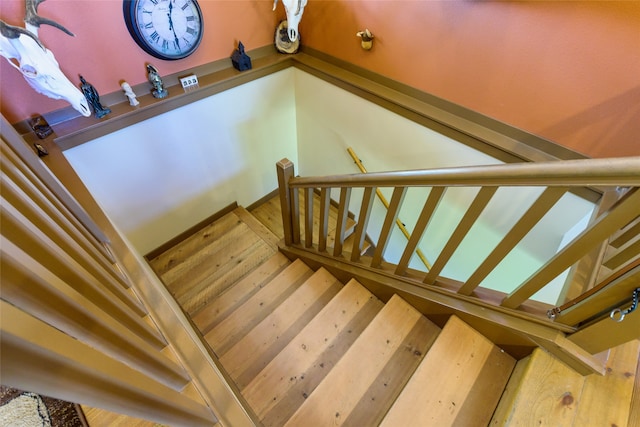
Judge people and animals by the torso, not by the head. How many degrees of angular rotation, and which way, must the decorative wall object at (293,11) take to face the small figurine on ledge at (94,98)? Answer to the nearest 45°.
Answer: approximately 45° to its right

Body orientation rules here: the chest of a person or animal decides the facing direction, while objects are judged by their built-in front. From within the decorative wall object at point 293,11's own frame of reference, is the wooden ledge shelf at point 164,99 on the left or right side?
on its right

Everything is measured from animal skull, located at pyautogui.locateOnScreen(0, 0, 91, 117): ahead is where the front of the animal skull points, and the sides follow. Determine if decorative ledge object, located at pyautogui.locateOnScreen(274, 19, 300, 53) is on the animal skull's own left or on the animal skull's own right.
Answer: on the animal skull's own left

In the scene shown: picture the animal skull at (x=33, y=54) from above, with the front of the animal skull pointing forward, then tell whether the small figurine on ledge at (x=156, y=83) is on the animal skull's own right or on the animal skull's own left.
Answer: on the animal skull's own left

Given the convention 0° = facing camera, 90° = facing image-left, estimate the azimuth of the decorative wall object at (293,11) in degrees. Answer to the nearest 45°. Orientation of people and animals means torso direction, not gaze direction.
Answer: approximately 0°

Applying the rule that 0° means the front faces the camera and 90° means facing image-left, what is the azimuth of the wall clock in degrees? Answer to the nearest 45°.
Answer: approximately 315°

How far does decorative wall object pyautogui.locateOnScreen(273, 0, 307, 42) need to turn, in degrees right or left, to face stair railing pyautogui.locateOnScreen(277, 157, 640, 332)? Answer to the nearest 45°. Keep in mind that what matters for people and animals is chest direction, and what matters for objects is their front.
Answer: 0° — it already faces it

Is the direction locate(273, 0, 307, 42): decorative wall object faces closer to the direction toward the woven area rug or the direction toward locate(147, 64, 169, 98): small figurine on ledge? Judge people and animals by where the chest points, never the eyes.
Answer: the woven area rug

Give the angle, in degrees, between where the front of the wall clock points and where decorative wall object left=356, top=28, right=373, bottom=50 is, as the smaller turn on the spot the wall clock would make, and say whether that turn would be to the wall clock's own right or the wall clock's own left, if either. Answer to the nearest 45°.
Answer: approximately 45° to the wall clock's own left

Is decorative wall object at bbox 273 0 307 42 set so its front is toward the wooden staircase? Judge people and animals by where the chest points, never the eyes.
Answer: yes

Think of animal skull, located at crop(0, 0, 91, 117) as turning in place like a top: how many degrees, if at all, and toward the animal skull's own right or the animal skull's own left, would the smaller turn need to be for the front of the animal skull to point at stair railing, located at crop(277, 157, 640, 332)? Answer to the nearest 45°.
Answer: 0° — it already faces it
